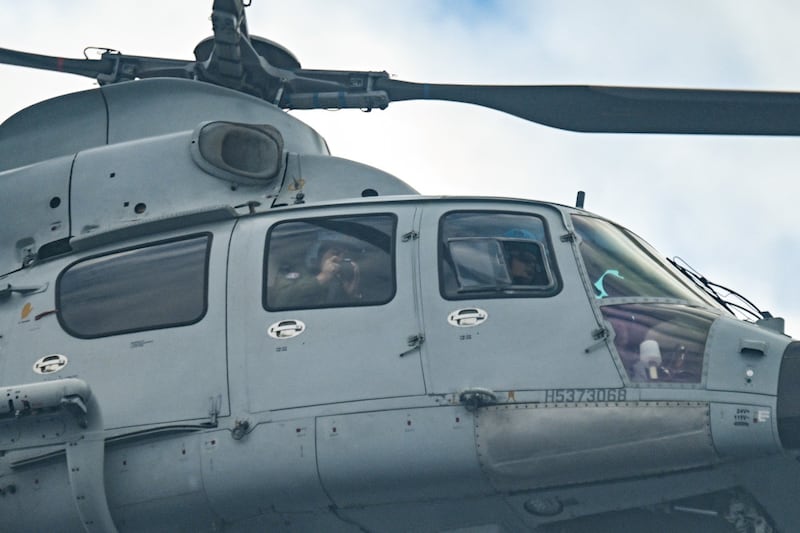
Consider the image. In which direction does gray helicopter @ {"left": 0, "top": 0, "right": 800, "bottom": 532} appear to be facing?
to the viewer's right

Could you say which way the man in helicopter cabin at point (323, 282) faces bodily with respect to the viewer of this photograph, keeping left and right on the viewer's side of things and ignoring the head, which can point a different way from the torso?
facing the viewer and to the right of the viewer

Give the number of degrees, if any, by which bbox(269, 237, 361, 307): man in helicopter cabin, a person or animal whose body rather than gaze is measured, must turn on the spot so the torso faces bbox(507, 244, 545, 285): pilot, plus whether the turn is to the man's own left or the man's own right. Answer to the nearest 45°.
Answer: approximately 45° to the man's own left
